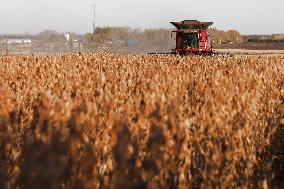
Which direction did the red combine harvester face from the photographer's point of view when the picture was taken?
facing the viewer
